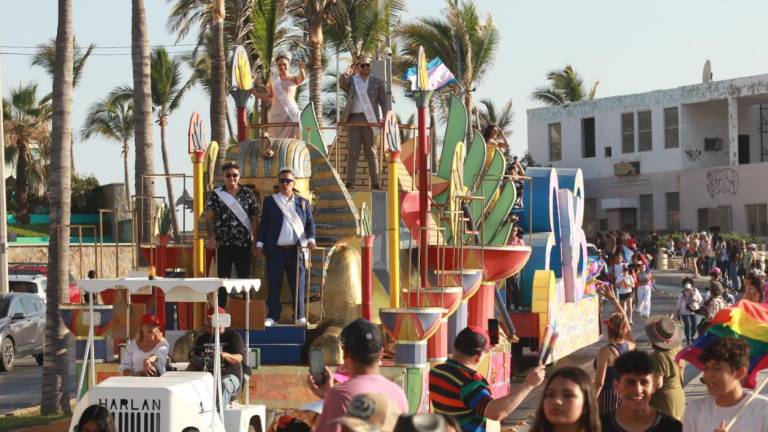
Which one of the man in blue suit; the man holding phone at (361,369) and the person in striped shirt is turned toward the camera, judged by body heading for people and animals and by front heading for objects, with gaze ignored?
the man in blue suit

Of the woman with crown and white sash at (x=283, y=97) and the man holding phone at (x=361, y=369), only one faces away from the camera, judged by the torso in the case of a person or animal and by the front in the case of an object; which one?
the man holding phone

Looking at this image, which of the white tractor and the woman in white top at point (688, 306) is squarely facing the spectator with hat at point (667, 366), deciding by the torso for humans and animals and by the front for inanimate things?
the woman in white top

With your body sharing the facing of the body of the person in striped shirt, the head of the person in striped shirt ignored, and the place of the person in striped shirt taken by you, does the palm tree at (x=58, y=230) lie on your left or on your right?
on your left

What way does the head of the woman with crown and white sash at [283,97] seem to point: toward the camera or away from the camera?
toward the camera

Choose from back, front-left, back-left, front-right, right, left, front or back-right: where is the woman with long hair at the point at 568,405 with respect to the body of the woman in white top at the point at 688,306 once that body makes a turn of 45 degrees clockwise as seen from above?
front-left

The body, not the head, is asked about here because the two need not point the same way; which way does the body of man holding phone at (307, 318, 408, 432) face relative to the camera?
away from the camera

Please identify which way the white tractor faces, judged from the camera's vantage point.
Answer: facing the viewer and to the left of the viewer

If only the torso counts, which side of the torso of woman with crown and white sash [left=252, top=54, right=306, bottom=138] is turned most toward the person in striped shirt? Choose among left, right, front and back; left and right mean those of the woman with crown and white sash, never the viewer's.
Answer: front

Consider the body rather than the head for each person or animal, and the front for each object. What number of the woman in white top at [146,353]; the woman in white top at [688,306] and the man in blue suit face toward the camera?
3

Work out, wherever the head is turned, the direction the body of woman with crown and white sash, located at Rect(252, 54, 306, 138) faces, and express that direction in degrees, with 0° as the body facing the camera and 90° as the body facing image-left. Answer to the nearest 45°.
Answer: approximately 0°

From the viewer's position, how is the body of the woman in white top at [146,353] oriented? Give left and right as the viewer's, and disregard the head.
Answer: facing the viewer

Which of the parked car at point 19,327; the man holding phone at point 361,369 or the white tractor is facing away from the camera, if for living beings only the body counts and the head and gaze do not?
the man holding phone

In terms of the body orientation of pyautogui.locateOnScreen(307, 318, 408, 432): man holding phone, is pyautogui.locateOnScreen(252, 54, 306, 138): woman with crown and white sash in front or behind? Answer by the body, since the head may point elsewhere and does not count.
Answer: in front

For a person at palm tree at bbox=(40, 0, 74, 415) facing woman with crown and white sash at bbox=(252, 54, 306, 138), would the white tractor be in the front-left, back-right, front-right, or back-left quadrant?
front-right
